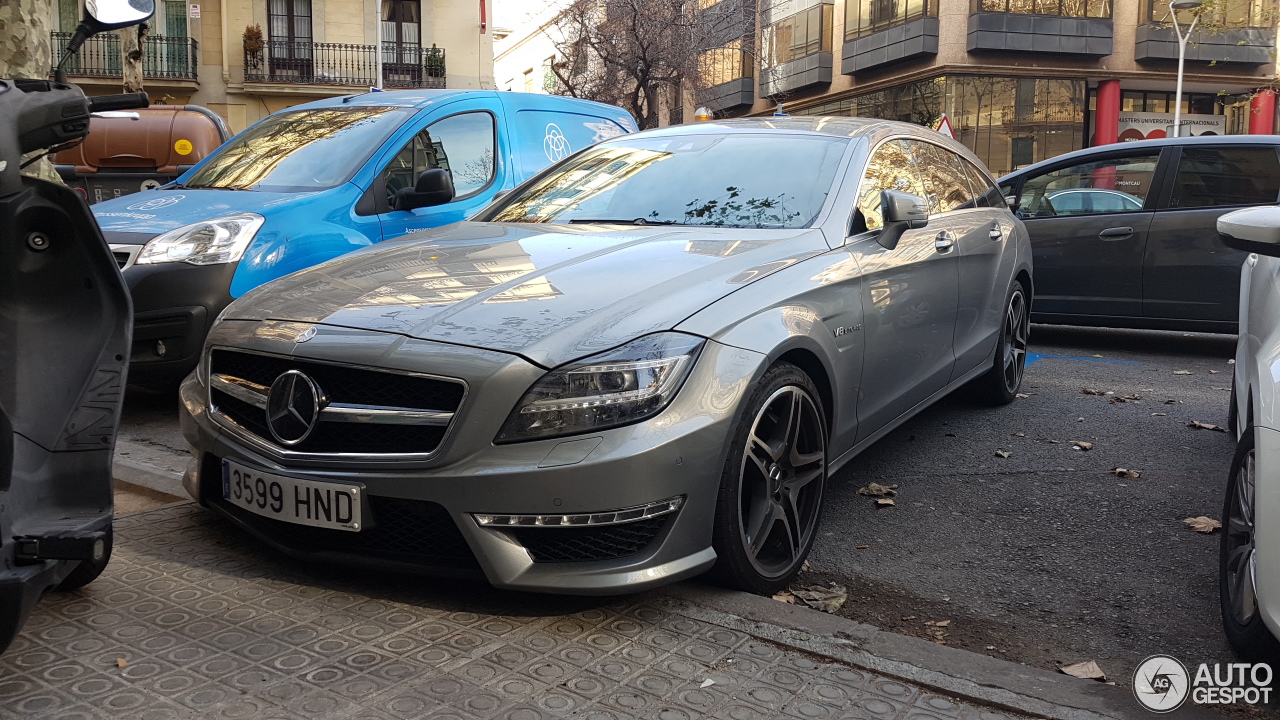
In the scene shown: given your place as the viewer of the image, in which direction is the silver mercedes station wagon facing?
facing the viewer and to the left of the viewer

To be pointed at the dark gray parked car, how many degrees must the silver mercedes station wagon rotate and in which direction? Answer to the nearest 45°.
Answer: approximately 180°

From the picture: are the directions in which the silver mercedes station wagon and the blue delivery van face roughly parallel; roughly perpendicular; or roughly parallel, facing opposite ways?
roughly parallel

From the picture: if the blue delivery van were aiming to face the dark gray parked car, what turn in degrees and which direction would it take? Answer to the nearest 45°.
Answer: approximately 135° to its left

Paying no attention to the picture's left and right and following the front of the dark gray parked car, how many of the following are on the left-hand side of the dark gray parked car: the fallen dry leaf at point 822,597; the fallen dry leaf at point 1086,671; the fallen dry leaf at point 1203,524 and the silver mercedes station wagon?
4

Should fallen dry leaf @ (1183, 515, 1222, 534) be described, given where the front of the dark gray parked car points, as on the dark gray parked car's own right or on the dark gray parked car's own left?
on the dark gray parked car's own left

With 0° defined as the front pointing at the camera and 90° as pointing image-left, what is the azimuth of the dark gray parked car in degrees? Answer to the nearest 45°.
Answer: approximately 90°

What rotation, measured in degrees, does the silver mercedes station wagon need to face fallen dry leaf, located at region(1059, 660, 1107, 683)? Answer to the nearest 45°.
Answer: approximately 135° to its left

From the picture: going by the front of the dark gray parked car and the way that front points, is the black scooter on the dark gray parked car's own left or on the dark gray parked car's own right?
on the dark gray parked car's own left

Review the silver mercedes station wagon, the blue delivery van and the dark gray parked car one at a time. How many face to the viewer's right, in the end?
0

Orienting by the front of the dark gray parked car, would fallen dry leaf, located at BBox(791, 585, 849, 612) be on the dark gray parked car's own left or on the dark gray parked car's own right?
on the dark gray parked car's own left

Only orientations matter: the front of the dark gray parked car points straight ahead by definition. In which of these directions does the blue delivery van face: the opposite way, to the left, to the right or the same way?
to the left
